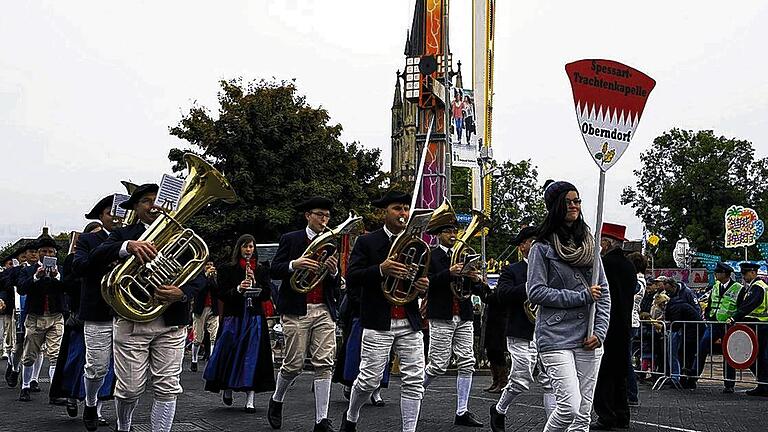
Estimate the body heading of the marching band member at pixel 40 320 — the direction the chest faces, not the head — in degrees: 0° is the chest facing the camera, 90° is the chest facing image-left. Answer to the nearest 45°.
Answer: approximately 0°

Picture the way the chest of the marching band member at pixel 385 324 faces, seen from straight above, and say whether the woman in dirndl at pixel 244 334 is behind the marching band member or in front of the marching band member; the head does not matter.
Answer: behind

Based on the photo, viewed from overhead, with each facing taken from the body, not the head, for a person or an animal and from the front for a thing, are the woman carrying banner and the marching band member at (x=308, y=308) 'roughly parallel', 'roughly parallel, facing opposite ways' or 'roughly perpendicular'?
roughly parallel

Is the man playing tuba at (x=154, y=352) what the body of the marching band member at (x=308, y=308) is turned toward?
no

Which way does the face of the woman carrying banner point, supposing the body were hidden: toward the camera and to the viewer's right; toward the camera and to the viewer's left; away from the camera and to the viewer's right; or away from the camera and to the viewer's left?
toward the camera and to the viewer's right

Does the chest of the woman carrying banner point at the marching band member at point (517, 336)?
no

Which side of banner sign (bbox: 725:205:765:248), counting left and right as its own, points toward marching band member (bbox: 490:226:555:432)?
front

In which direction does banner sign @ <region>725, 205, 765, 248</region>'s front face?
toward the camera

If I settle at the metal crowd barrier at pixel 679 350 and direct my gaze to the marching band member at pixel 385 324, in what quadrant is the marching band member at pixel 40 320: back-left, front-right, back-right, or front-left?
front-right

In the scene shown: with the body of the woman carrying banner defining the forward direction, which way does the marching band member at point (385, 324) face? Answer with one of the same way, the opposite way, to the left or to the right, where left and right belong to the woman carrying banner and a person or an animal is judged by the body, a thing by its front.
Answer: the same way

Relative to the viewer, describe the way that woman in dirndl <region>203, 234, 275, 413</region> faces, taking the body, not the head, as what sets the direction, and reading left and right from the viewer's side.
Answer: facing the viewer

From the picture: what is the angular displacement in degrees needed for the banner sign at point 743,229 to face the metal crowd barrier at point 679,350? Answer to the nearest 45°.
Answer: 0° — it already faces it

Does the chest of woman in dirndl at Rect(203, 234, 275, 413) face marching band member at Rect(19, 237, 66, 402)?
no

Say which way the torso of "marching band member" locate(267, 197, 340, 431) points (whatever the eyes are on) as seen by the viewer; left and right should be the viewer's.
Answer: facing the viewer and to the right of the viewer

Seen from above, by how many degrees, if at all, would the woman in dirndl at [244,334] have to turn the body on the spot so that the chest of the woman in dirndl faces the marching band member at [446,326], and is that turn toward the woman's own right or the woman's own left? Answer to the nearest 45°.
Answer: approximately 45° to the woman's own left

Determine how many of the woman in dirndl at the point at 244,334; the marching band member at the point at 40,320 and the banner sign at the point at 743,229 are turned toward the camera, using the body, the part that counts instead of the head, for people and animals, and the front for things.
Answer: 3
